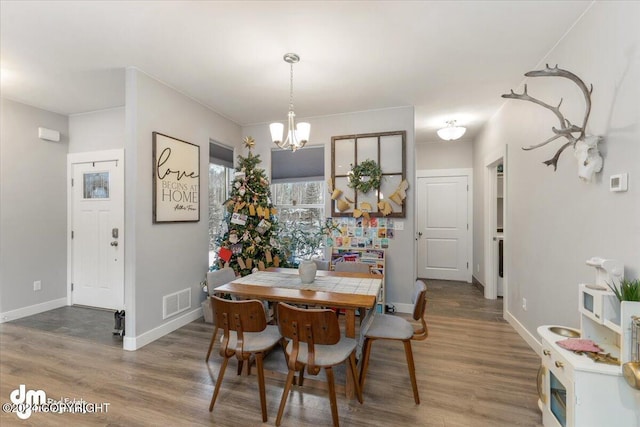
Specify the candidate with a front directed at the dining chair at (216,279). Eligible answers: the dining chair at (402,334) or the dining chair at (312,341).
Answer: the dining chair at (402,334)

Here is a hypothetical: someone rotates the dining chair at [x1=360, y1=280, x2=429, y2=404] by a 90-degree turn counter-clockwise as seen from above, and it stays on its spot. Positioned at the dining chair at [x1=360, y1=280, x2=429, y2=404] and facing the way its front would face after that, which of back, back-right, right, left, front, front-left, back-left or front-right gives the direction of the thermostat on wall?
left

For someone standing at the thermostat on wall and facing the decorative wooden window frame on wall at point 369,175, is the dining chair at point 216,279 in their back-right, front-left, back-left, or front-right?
front-left

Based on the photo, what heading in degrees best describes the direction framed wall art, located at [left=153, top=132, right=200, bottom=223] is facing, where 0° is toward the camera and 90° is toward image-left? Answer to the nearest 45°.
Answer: approximately 315°

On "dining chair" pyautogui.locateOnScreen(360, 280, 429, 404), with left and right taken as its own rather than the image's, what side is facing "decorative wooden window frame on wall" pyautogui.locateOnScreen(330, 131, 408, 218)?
right

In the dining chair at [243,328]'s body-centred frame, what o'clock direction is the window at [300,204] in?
The window is roughly at 11 o'clock from the dining chair.

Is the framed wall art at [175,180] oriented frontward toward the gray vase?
yes

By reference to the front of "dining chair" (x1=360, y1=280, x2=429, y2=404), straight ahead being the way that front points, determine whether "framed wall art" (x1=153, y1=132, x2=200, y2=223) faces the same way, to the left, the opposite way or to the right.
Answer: the opposite way

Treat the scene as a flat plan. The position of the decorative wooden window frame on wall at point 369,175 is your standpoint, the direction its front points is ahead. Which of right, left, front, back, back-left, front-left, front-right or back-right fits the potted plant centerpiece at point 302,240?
front

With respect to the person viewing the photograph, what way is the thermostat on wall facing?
facing the viewer and to the left of the viewer

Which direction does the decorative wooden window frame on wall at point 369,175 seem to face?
toward the camera

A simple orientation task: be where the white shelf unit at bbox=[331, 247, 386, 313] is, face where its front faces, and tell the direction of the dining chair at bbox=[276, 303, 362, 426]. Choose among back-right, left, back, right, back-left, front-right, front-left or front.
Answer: front

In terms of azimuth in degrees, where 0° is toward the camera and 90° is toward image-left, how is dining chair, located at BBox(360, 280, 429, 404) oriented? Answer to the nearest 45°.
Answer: approximately 90°

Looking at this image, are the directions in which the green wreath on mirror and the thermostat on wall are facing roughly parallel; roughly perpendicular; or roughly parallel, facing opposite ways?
roughly perpendicular

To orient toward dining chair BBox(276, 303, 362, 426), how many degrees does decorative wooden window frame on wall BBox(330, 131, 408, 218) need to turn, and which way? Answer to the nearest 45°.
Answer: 0° — it already faces it

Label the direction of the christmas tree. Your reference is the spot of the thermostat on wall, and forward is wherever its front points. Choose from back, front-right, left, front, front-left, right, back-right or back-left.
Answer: front-right

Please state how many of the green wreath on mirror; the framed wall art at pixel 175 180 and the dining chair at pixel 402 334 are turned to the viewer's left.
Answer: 1

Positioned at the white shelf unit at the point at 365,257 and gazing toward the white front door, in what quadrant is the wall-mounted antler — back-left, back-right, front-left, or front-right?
back-left

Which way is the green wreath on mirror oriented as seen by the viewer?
toward the camera

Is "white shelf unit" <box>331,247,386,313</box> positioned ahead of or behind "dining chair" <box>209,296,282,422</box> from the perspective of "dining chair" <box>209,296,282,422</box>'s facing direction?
ahead

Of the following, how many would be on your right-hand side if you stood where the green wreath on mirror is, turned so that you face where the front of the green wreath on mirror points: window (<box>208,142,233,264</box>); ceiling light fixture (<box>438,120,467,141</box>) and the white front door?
2
